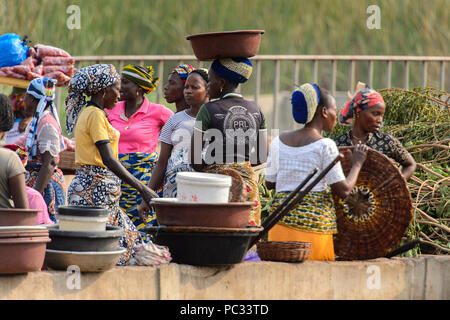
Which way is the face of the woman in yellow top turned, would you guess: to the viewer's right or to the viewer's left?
to the viewer's right

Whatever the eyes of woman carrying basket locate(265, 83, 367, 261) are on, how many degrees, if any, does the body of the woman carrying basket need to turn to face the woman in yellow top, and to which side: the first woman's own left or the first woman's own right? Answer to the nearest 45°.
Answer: approximately 135° to the first woman's own left

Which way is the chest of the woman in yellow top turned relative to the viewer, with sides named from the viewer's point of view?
facing to the right of the viewer

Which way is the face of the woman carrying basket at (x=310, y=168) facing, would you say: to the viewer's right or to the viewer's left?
to the viewer's right

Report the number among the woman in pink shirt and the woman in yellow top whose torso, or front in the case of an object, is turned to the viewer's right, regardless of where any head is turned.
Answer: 1

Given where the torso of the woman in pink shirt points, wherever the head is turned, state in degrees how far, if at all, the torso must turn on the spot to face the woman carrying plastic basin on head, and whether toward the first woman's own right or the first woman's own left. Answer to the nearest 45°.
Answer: approximately 90° to the first woman's own left

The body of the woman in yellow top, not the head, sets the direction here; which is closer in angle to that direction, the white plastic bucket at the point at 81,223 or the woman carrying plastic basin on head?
the woman carrying plastic basin on head

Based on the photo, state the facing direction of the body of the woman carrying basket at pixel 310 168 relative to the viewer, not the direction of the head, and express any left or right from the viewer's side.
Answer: facing away from the viewer and to the right of the viewer

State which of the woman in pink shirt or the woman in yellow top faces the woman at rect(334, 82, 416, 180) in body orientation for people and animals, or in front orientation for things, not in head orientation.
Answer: the woman in yellow top

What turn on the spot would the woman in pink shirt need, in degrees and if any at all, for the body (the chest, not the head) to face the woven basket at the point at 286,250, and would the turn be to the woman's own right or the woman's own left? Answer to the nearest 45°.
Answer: approximately 90° to the woman's own left

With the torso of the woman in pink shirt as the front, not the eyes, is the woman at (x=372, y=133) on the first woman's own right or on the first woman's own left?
on the first woman's own left

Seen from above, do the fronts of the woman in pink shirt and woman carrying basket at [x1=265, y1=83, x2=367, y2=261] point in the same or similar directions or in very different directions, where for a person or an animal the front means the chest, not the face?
very different directions
